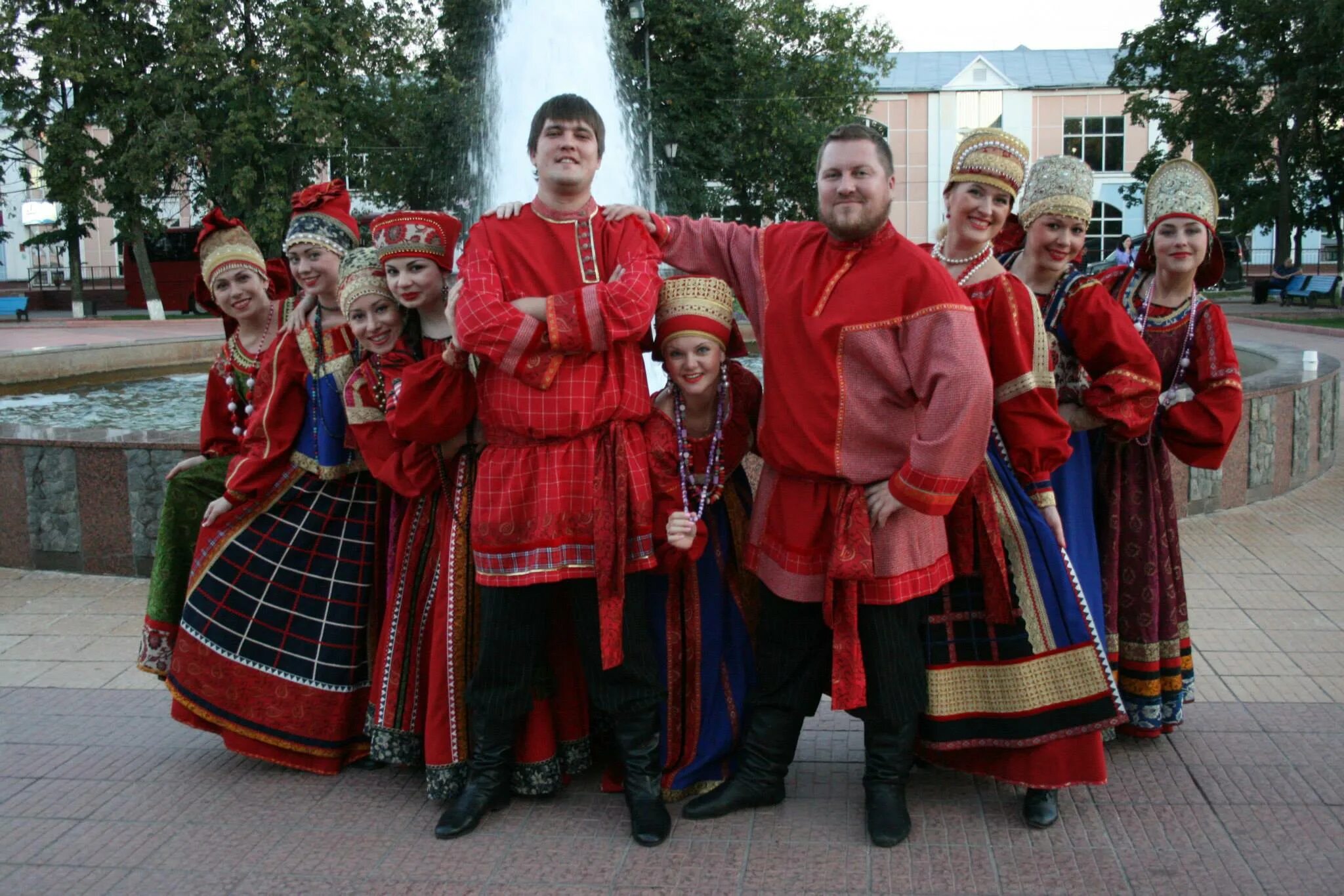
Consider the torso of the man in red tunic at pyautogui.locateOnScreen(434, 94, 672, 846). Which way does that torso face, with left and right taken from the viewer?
facing the viewer

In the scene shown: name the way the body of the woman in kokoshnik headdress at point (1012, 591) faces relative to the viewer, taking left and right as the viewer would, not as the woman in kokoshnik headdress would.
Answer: facing the viewer and to the left of the viewer

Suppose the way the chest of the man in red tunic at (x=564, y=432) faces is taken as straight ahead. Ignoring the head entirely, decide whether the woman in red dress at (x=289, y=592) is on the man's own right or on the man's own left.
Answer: on the man's own right

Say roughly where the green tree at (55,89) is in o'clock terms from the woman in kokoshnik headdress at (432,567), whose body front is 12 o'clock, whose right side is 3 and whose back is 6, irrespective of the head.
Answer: The green tree is roughly at 4 o'clock from the woman in kokoshnik headdress.

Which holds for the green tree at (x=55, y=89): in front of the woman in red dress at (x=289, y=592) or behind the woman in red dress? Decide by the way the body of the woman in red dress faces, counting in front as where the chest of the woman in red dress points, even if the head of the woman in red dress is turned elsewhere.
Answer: behind

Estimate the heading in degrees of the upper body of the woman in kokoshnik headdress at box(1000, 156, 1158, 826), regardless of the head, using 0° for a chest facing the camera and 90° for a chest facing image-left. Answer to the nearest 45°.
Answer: approximately 45°
